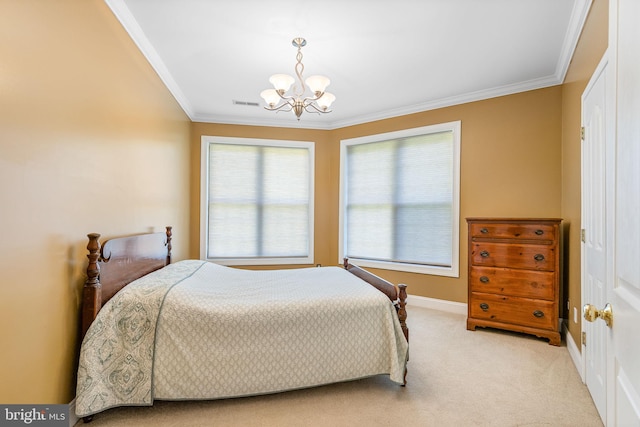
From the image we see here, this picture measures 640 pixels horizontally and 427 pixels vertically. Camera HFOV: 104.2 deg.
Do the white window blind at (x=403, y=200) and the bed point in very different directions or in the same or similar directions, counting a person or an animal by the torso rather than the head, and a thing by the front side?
very different directions

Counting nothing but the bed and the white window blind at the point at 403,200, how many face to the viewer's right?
1

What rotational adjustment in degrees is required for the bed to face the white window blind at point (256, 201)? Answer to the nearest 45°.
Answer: approximately 90° to its left

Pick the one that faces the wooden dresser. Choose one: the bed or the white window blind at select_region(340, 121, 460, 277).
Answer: the bed

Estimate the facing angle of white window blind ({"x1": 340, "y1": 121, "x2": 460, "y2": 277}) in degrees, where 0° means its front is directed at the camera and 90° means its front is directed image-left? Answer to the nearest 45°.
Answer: approximately 45°

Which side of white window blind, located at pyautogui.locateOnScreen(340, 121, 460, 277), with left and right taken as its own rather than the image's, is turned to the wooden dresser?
left

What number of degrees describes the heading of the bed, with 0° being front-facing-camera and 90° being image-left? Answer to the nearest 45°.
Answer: approximately 270°
